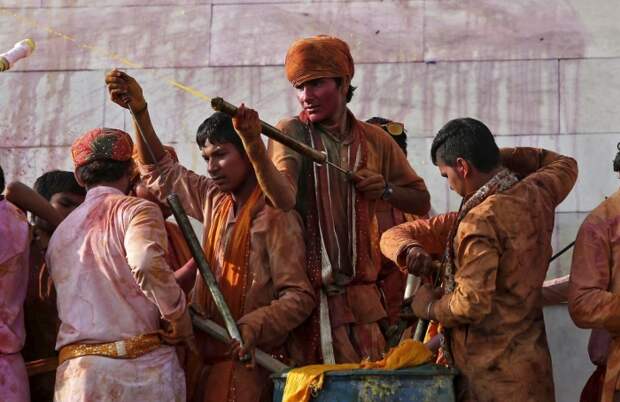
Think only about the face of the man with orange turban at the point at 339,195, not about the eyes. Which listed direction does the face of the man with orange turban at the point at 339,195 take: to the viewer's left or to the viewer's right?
to the viewer's left

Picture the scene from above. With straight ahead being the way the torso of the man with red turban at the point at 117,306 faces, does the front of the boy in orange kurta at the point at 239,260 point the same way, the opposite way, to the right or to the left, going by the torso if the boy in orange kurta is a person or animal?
the opposite way

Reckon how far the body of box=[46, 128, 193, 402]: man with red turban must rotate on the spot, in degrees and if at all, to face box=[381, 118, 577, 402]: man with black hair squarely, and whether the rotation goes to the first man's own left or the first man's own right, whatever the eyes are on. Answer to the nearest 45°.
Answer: approximately 45° to the first man's own right

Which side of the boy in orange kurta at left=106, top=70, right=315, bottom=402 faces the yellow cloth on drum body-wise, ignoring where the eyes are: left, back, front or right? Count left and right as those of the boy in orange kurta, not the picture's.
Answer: left

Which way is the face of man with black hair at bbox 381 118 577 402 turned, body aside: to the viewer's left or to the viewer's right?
to the viewer's left

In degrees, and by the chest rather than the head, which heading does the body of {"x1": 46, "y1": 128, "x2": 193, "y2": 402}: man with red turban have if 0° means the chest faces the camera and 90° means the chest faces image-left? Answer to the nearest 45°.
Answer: approximately 225°

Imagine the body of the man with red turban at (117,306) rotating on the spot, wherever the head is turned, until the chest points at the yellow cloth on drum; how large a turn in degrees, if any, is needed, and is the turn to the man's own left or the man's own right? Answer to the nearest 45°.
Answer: approximately 90° to the man's own right
